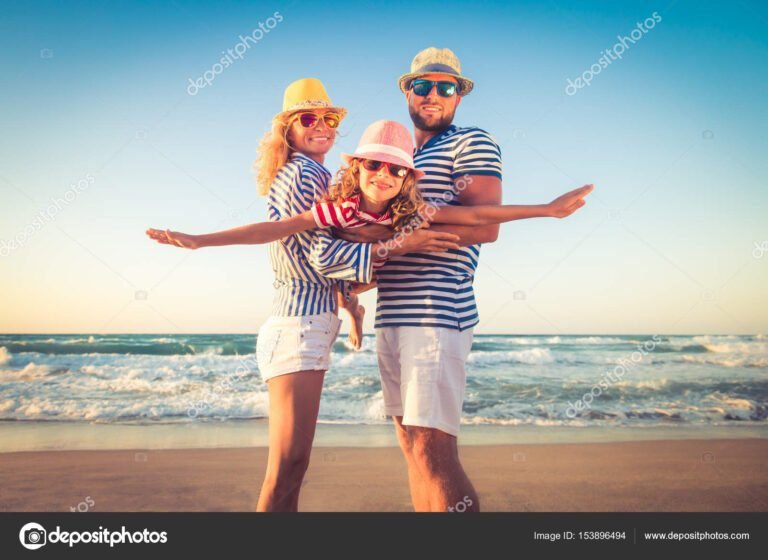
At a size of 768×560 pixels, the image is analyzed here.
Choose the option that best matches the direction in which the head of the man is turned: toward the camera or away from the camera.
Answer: toward the camera

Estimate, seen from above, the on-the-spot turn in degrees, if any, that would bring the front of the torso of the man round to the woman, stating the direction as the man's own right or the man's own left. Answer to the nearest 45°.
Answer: approximately 45° to the man's own right

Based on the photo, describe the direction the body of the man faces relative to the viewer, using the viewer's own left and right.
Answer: facing the viewer and to the left of the viewer
